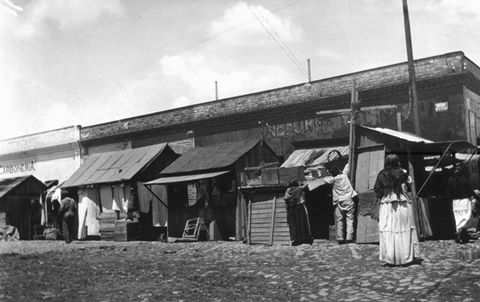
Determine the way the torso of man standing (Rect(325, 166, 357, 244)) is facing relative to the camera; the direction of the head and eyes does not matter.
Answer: away from the camera

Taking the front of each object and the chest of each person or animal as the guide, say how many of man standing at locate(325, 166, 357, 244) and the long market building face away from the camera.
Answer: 1

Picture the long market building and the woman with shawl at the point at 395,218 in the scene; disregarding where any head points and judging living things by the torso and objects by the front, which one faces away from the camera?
the woman with shawl

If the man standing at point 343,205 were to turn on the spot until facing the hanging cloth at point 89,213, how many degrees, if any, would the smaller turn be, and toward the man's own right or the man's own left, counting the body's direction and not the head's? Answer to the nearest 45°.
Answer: approximately 45° to the man's own left

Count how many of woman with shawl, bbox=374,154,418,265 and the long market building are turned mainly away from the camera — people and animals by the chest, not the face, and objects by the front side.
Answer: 1

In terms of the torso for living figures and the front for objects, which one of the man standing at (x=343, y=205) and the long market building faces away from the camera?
the man standing

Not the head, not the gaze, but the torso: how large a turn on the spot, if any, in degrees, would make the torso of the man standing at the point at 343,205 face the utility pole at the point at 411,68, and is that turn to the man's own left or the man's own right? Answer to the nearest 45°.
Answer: approximately 45° to the man's own right

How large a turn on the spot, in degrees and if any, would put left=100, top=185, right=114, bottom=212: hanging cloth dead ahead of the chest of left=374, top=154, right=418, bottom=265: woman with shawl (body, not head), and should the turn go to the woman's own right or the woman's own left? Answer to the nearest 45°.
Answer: approximately 45° to the woman's own left
